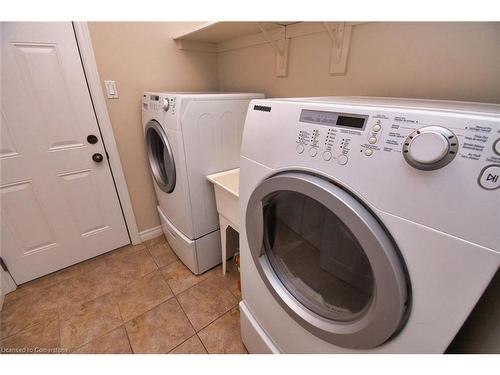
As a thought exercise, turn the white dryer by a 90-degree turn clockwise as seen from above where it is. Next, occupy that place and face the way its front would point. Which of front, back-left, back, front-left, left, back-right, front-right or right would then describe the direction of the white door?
front-left

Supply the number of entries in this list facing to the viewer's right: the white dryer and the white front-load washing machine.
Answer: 0

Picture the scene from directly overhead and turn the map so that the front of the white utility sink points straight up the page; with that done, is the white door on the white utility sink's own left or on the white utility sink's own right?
on the white utility sink's own right

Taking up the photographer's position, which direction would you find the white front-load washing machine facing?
facing the viewer and to the left of the viewer

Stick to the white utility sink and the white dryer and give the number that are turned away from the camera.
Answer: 0
